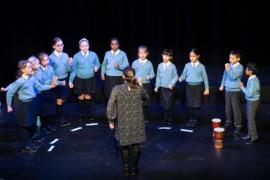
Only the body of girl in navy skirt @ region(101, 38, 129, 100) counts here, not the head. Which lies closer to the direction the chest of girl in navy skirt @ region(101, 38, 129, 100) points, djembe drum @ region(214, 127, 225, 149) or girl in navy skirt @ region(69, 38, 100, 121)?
the djembe drum

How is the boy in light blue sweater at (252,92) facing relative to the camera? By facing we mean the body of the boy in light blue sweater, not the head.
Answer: to the viewer's left

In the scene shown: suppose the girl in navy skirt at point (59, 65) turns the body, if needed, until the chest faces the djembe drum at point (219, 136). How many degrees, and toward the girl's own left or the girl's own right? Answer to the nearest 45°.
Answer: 0° — they already face it

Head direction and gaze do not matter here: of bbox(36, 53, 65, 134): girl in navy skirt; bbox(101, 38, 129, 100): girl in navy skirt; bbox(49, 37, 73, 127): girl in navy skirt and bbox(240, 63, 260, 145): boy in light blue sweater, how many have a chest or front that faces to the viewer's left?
1

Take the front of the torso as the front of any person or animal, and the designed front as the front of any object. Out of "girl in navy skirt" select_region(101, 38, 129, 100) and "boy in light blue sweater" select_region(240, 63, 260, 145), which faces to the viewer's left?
the boy in light blue sweater

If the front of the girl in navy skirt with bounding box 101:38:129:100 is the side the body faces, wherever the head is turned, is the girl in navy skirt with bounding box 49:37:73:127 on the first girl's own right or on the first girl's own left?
on the first girl's own right

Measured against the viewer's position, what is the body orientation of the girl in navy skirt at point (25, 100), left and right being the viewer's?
facing the viewer and to the right of the viewer

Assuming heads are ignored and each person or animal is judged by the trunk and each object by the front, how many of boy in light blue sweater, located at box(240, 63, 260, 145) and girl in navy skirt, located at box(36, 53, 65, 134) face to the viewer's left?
1
